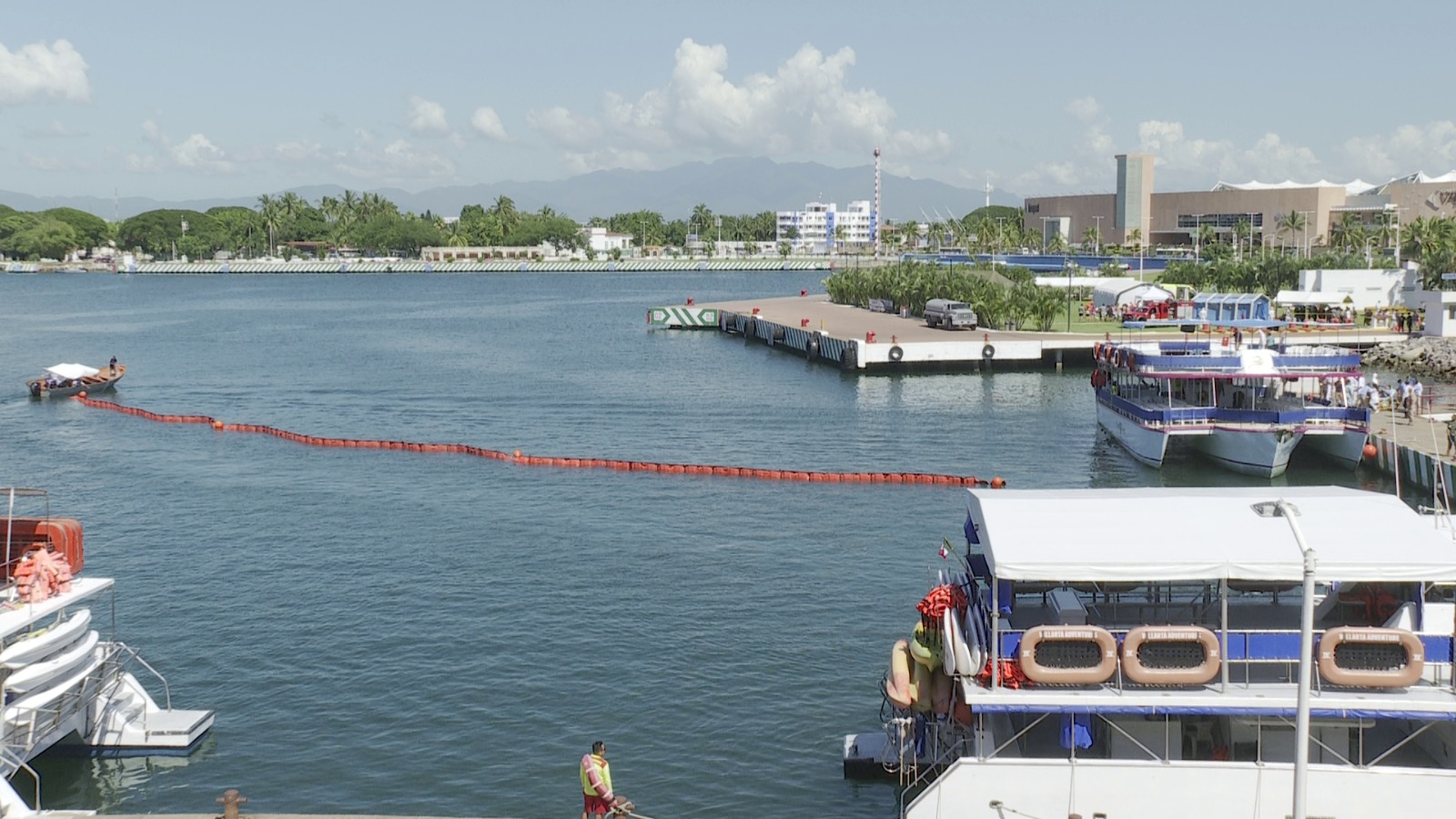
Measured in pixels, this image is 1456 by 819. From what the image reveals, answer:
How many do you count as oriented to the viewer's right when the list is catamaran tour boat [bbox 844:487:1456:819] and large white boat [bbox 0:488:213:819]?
1

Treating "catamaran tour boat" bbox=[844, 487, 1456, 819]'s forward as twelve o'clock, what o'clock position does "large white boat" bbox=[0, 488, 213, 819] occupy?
The large white boat is roughly at 6 o'clock from the catamaran tour boat.

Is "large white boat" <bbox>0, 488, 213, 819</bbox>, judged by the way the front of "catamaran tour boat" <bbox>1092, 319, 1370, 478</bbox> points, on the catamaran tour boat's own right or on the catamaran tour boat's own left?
on the catamaran tour boat's own right

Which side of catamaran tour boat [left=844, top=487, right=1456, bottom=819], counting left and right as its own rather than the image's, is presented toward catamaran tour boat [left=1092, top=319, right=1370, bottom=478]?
left

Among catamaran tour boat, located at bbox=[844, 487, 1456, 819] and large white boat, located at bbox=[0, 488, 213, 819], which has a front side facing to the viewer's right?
the catamaran tour boat

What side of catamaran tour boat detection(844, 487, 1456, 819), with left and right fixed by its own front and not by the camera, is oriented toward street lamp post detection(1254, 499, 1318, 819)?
right

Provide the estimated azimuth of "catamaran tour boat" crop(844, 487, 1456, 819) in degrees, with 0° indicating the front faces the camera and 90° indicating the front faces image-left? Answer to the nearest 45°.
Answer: approximately 270°

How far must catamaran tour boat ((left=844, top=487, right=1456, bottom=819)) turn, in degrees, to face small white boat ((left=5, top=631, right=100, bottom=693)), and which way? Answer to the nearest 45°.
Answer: approximately 180°

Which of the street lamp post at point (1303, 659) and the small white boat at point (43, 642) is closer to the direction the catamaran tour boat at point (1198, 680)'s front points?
the street lamp post

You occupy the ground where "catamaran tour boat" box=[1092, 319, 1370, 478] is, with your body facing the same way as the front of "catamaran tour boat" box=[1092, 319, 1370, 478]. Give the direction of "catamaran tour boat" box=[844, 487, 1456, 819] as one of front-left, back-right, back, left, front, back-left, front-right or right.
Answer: front-right

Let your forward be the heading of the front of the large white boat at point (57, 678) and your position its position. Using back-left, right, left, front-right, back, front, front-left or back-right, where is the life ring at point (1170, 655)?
back

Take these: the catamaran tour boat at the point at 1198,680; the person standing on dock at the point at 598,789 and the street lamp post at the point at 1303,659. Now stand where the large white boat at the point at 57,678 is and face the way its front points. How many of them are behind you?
3

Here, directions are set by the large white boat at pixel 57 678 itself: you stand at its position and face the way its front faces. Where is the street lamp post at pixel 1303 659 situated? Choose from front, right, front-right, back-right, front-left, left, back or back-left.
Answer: back

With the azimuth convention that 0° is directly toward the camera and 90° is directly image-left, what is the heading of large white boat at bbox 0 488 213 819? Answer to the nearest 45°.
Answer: approximately 135°
